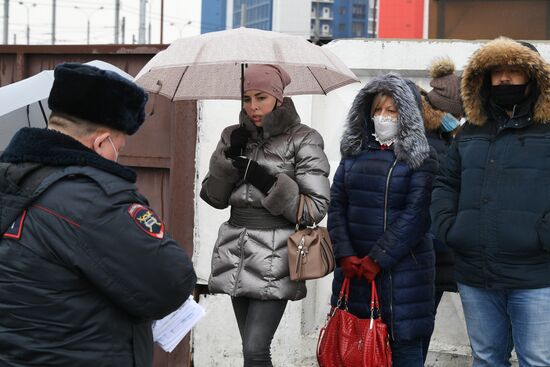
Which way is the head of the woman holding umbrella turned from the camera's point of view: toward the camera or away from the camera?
toward the camera

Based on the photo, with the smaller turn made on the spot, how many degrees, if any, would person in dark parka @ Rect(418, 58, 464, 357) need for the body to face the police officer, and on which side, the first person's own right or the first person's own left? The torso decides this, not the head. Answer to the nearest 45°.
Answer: approximately 90° to the first person's own right

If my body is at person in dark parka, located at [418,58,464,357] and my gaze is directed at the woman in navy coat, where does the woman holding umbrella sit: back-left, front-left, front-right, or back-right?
front-right

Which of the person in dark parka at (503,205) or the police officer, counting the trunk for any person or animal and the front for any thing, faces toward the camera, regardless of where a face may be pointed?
the person in dark parka

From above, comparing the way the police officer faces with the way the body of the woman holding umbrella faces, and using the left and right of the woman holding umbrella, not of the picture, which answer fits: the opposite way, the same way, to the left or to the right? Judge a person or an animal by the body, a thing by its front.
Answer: the opposite way

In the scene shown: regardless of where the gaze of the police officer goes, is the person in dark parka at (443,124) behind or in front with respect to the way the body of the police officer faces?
in front

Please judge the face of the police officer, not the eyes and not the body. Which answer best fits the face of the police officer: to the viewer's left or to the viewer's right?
to the viewer's right

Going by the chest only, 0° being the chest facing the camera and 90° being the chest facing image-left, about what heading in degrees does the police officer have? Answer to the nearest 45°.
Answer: approximately 225°

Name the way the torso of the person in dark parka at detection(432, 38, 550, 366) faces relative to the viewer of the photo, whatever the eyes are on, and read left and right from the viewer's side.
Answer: facing the viewer

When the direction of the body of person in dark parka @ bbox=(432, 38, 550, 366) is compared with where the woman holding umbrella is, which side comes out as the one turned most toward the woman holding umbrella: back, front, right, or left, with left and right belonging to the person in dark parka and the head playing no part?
right

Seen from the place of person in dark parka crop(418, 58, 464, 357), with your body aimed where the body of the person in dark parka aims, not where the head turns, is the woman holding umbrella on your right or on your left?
on your right

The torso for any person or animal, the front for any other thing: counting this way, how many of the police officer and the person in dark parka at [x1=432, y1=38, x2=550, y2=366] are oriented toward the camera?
1
